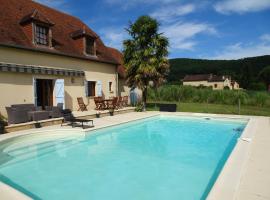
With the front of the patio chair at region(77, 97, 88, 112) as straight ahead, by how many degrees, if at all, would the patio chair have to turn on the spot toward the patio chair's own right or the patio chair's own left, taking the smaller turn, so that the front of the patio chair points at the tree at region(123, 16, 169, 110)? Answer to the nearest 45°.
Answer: approximately 45° to the patio chair's own left

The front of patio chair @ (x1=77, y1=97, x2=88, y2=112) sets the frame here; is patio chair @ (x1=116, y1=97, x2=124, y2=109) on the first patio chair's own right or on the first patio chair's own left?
on the first patio chair's own left

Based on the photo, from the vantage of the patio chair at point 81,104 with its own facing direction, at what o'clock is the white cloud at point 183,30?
The white cloud is roughly at 10 o'clock from the patio chair.

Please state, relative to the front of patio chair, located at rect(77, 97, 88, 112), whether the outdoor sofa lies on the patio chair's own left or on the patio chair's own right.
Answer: on the patio chair's own right

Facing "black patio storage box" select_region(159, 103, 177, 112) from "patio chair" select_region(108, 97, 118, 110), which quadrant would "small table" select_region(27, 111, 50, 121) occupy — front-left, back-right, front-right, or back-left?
back-right

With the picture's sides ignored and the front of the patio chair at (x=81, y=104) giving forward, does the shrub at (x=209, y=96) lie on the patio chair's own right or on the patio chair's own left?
on the patio chair's own left

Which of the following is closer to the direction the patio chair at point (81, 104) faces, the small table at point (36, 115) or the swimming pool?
the swimming pool

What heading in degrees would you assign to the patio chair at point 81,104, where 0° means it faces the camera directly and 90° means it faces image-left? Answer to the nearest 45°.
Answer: approximately 315°
